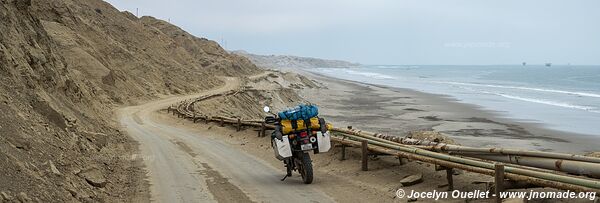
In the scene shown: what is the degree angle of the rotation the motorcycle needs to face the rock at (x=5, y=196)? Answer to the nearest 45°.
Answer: approximately 90° to its left

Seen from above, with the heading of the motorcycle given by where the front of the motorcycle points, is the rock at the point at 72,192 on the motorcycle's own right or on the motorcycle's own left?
on the motorcycle's own left

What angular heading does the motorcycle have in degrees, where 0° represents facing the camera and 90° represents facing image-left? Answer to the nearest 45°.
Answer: approximately 135°

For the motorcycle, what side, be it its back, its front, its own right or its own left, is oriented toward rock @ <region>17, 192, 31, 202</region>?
left

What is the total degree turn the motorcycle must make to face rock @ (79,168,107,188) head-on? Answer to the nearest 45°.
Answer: approximately 45° to its left
